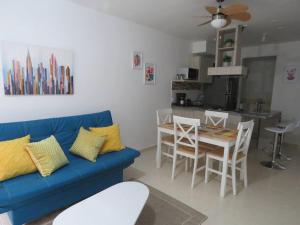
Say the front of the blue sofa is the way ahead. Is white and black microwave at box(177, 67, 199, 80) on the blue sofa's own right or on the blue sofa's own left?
on the blue sofa's own left

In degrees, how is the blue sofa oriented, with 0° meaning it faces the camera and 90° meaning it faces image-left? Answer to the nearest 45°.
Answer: approximately 315°

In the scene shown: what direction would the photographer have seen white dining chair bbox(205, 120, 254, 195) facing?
facing away from the viewer and to the left of the viewer

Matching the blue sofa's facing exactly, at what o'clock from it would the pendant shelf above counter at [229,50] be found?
The pendant shelf above counter is roughly at 10 o'clock from the blue sofa.

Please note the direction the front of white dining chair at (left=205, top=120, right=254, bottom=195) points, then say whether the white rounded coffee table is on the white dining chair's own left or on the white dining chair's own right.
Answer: on the white dining chair's own left

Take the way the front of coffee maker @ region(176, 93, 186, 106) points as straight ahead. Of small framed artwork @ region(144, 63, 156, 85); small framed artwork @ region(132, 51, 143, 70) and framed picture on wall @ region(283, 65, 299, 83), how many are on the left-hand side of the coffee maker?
1

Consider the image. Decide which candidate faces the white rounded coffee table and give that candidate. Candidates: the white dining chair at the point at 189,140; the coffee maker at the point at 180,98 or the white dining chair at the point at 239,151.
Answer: the coffee maker

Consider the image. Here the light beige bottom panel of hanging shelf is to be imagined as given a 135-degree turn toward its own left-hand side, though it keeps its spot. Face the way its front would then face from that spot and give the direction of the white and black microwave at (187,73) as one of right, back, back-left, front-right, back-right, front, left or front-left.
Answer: left

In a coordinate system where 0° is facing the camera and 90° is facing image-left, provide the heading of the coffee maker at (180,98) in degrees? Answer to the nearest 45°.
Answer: approximately 0°

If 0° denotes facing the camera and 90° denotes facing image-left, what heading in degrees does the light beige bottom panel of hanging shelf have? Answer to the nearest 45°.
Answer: approximately 0°

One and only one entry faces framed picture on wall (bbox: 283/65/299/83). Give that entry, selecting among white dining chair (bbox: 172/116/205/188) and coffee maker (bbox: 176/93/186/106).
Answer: the white dining chair

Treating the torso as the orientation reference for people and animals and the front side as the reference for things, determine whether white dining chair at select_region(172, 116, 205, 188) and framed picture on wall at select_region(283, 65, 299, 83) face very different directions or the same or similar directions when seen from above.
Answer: very different directions

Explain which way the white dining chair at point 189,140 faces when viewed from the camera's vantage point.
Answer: facing away from the viewer and to the right of the viewer
